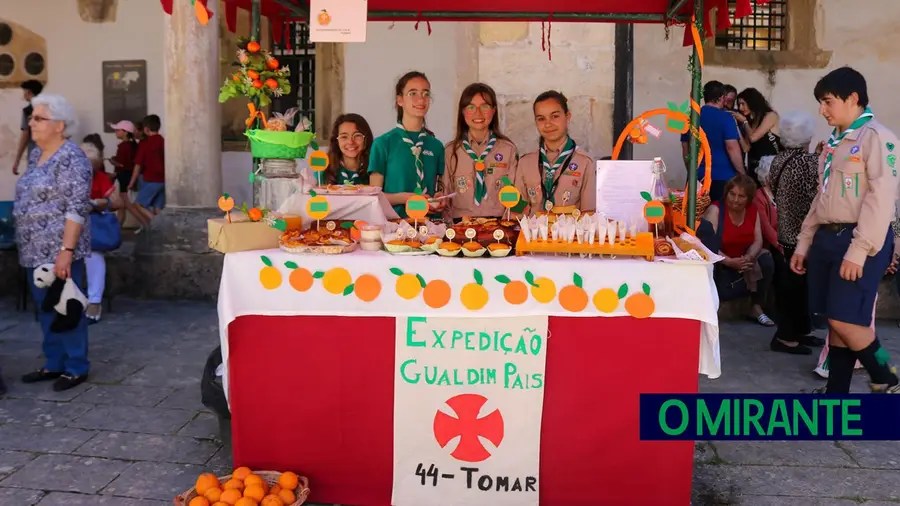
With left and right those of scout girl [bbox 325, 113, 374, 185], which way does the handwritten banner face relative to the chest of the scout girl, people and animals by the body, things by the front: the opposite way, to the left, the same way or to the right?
the same way

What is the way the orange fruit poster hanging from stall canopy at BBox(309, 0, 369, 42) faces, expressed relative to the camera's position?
facing the viewer

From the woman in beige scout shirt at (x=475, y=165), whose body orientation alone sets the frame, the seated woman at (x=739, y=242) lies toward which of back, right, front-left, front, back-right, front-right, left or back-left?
back-left

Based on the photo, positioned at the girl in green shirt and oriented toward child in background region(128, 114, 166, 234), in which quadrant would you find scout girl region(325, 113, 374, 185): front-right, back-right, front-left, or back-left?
front-left

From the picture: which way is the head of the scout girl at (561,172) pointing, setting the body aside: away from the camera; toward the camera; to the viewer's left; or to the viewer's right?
toward the camera

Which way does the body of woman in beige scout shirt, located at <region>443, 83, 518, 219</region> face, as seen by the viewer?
toward the camera

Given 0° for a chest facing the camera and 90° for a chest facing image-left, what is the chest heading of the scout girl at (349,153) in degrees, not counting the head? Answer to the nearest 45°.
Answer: approximately 0°

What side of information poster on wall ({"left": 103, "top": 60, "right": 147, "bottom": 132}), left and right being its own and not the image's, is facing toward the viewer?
front

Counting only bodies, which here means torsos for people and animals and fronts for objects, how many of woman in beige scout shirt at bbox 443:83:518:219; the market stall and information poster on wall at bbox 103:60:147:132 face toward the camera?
3
